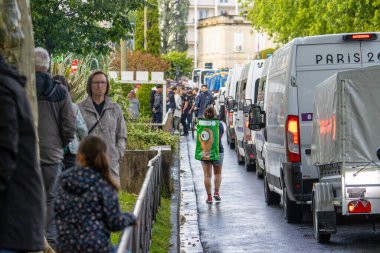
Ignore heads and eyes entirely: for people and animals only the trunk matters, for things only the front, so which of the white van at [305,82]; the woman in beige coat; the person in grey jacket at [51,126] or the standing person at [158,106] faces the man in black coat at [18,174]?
the woman in beige coat

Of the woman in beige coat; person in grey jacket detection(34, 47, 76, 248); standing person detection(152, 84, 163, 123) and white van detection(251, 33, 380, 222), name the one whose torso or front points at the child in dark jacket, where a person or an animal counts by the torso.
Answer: the woman in beige coat

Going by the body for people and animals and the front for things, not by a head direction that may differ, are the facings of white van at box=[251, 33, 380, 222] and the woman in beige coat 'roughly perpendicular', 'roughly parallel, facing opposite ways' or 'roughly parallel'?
roughly parallel, facing opposite ways

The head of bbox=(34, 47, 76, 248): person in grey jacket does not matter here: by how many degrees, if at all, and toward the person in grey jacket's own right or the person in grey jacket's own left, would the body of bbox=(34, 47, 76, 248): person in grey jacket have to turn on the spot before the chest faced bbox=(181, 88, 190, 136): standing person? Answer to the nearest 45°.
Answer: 0° — they already face them

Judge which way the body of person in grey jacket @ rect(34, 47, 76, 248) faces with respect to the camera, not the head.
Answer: away from the camera

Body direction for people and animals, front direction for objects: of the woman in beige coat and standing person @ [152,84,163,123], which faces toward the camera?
the woman in beige coat

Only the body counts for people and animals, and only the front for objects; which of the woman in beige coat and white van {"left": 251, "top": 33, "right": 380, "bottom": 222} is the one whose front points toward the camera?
the woman in beige coat

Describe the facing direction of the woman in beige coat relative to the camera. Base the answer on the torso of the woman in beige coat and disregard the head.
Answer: toward the camera

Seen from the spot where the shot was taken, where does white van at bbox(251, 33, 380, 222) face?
facing away from the viewer

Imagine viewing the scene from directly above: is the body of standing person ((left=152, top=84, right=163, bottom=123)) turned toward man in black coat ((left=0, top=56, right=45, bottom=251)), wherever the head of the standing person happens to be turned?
no
